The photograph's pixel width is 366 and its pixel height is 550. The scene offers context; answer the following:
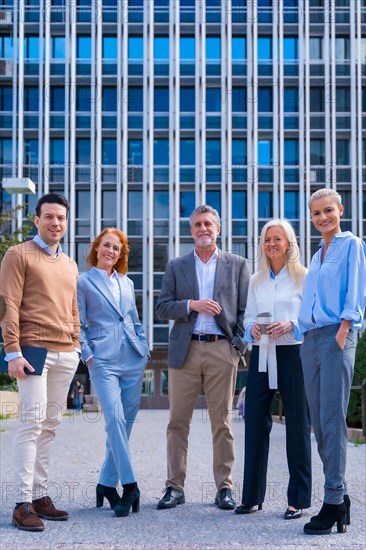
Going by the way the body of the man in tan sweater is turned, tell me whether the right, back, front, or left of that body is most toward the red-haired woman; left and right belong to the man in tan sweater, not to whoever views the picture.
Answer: left

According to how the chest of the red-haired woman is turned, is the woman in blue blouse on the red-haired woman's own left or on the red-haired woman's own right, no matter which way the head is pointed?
on the red-haired woman's own left

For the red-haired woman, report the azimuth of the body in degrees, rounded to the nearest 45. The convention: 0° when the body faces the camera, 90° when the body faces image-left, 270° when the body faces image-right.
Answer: approximately 0°

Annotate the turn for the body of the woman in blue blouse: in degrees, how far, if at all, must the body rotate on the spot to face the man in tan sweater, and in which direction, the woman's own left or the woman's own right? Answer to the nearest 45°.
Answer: approximately 45° to the woman's own right

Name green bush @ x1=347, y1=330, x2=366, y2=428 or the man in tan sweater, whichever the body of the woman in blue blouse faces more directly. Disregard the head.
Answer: the man in tan sweater

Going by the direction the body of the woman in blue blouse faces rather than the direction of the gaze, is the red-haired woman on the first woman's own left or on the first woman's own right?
on the first woman's own right

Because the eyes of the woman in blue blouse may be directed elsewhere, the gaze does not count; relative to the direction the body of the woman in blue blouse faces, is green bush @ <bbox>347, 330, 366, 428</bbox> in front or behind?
behind
